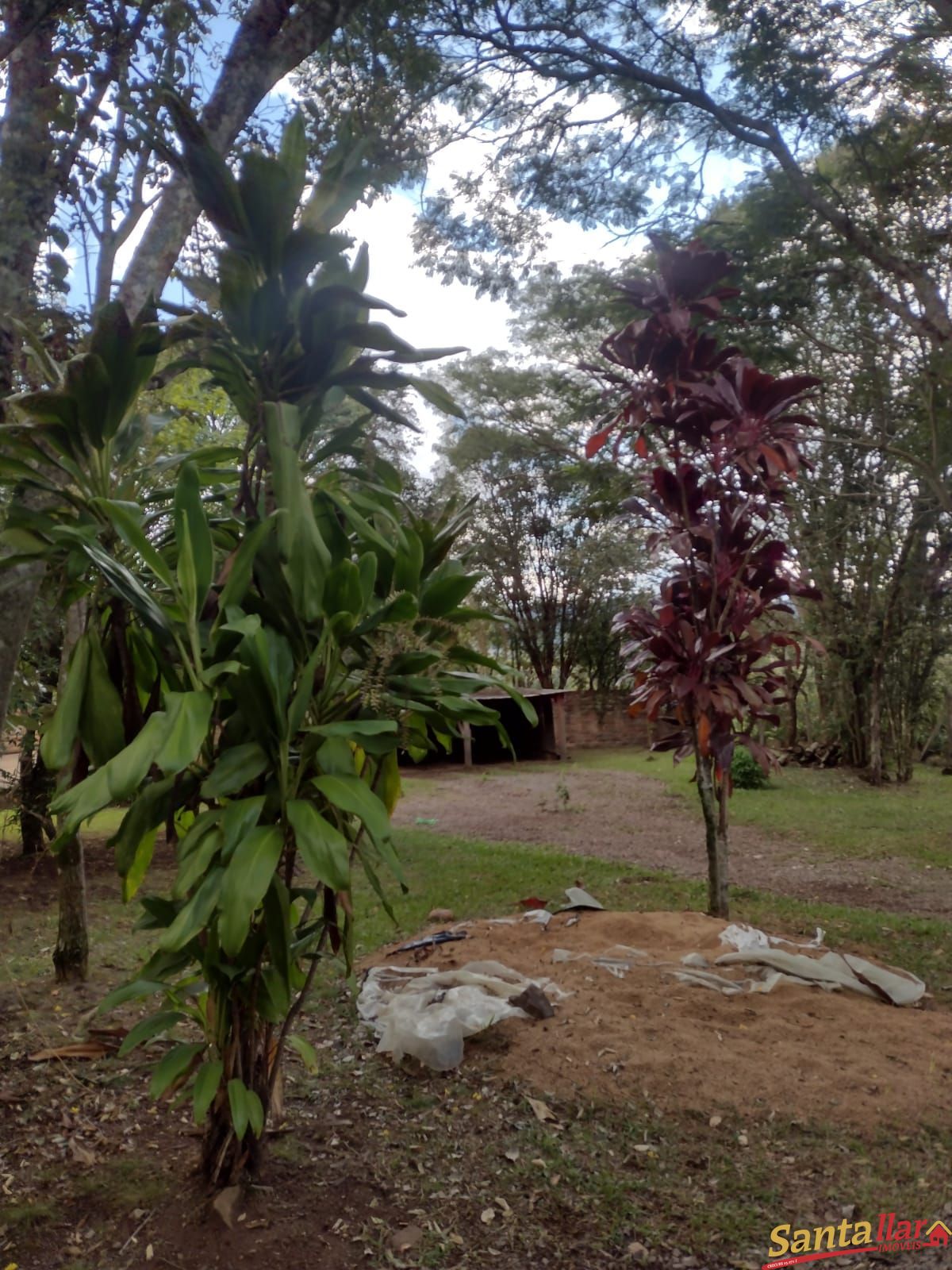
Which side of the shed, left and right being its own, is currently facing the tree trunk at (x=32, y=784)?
front

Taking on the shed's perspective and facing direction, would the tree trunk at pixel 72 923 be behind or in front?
in front

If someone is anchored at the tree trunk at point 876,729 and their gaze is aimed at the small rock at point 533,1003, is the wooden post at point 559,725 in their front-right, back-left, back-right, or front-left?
back-right

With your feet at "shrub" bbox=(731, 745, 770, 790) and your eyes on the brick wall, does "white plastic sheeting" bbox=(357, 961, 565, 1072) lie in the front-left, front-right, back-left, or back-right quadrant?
back-left

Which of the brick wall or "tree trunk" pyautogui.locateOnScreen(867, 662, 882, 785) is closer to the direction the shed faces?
the tree trunk

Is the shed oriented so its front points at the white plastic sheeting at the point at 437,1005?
yes

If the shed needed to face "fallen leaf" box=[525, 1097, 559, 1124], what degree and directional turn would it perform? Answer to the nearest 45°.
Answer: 0° — it already faces it

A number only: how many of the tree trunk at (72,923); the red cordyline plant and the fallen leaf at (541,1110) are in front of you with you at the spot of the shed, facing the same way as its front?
3

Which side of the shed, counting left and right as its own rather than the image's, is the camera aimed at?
front

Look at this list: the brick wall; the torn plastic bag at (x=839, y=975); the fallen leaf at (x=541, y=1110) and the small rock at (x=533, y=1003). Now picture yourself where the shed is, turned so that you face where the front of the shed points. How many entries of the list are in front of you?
3

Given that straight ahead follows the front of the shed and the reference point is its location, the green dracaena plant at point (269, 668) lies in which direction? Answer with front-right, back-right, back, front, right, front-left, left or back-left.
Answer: front

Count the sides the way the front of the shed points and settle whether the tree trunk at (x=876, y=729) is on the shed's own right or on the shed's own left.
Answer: on the shed's own left

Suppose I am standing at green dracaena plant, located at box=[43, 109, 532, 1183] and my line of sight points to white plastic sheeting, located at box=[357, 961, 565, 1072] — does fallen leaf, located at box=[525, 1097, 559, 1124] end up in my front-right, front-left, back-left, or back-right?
front-right

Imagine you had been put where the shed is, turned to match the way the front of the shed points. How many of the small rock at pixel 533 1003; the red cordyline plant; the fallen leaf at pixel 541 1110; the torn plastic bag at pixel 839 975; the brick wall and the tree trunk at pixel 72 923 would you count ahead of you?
5

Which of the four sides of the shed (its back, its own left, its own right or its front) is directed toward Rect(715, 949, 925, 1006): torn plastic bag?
front

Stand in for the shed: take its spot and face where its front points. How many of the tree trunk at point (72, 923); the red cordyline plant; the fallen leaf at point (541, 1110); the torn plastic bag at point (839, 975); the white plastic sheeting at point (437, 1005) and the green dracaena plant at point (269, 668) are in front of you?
6

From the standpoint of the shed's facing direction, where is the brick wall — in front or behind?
behind
